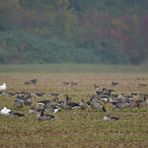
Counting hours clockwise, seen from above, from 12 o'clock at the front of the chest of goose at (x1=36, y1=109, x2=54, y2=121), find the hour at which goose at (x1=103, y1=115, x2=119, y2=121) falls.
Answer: goose at (x1=103, y1=115, x2=119, y2=121) is roughly at 6 o'clock from goose at (x1=36, y1=109, x2=54, y2=121).

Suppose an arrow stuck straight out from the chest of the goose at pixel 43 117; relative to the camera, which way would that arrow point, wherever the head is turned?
to the viewer's left
